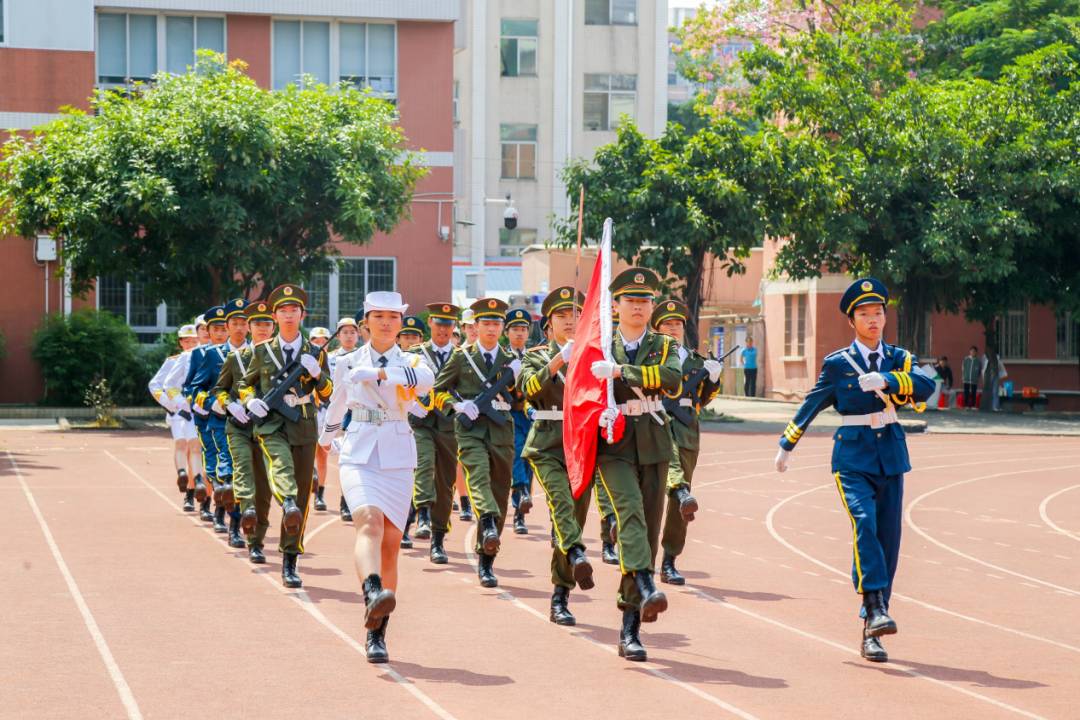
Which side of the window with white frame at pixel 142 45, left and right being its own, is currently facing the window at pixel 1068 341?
left

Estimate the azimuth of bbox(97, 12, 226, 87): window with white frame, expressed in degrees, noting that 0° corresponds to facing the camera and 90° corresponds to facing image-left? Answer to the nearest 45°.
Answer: approximately 0°

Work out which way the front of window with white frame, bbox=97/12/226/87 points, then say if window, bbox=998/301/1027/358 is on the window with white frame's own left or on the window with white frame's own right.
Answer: on the window with white frame's own left

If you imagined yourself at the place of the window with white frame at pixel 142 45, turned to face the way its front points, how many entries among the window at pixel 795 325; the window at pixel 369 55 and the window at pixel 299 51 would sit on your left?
3

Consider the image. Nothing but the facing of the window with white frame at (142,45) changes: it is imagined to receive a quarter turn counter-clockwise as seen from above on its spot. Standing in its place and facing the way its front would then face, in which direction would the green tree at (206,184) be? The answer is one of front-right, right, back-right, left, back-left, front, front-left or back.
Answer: right

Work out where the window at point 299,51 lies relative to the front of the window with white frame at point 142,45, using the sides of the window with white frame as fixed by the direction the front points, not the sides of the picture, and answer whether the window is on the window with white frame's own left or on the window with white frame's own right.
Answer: on the window with white frame's own left

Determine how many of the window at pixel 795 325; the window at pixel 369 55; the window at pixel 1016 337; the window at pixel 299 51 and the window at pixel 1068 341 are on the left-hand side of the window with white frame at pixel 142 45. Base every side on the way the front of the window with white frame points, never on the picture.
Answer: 5

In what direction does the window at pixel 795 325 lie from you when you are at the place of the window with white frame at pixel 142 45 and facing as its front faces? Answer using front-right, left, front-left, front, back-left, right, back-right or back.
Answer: left

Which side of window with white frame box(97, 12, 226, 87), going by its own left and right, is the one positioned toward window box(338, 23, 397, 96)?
left

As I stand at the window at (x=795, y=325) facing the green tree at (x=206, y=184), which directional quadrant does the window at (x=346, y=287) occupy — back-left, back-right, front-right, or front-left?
front-right
